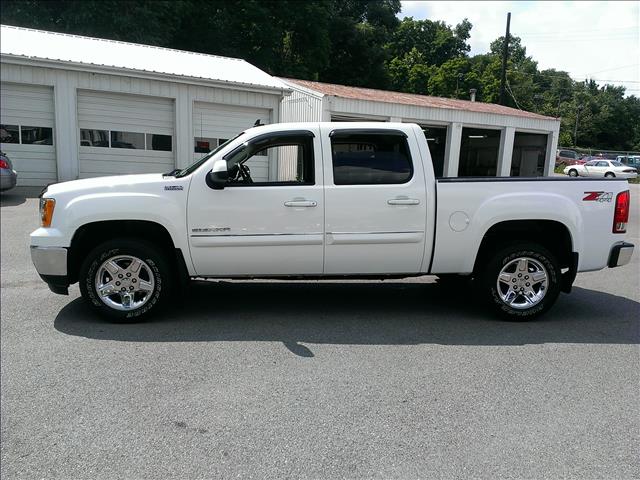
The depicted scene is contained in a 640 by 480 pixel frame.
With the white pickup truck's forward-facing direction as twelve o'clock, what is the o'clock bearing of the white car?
The white car is roughly at 4 o'clock from the white pickup truck.

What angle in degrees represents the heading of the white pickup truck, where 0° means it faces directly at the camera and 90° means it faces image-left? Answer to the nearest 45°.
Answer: approximately 90°

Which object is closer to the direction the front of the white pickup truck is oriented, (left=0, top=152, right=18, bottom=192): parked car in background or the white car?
the parked car in background

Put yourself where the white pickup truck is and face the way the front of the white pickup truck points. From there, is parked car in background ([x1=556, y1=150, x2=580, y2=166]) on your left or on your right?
on your right

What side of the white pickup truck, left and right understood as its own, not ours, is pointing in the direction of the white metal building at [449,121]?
right

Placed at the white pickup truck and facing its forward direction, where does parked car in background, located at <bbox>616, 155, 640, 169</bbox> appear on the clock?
The parked car in background is roughly at 4 o'clock from the white pickup truck.
